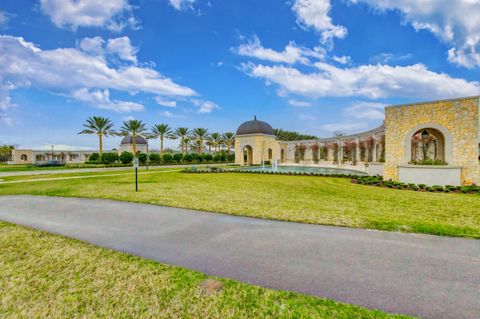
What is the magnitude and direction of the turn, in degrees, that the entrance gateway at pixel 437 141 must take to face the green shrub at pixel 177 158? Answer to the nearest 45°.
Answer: approximately 90° to its right

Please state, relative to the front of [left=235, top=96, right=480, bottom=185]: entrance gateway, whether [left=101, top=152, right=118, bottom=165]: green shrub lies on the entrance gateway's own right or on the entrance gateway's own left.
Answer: on the entrance gateway's own right

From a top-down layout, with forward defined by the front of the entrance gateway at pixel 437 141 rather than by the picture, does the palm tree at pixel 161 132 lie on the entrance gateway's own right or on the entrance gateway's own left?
on the entrance gateway's own right

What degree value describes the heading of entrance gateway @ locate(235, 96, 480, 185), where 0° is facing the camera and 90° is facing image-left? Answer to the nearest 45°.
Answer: approximately 45°

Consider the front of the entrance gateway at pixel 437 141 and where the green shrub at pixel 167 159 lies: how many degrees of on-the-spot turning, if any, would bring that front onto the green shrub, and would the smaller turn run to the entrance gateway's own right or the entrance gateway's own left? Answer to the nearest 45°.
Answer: approximately 90° to the entrance gateway's own right

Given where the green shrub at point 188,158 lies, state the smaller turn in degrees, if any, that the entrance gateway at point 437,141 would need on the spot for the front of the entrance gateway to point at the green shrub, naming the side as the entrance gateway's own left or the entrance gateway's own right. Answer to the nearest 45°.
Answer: approximately 90° to the entrance gateway's own right
